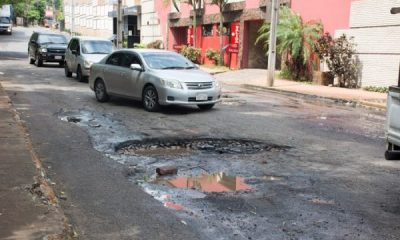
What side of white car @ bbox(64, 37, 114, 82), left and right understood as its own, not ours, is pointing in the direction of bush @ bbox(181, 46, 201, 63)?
left

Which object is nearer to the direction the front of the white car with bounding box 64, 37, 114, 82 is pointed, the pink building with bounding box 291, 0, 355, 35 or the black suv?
the pink building

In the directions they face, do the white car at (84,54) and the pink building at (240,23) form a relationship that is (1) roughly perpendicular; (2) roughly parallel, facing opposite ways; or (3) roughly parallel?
roughly perpendicular

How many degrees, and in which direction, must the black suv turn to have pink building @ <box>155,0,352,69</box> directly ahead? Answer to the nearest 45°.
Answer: approximately 45° to its left

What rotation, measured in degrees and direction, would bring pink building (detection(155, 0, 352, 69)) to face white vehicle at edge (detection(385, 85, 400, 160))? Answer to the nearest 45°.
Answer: approximately 45° to its left

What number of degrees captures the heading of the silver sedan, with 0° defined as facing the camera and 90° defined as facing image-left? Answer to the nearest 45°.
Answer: approximately 315°

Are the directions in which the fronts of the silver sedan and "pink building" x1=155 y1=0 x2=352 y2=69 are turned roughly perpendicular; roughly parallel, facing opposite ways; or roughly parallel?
roughly perpendicular
